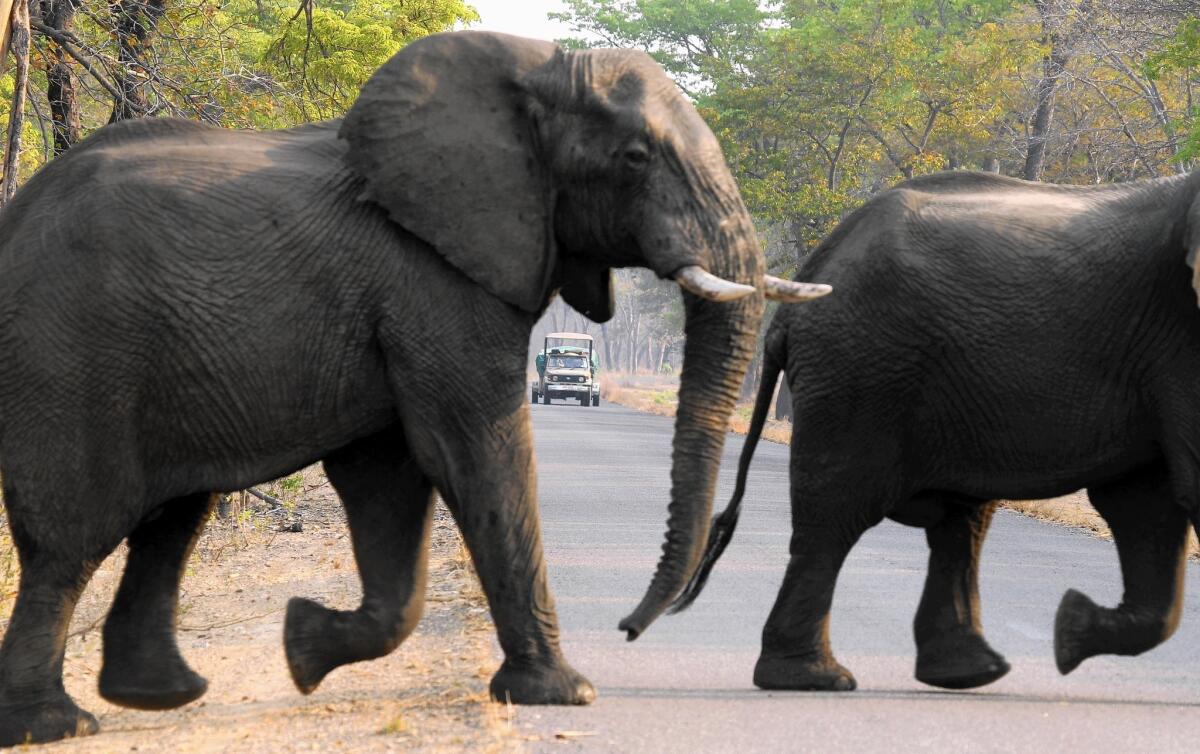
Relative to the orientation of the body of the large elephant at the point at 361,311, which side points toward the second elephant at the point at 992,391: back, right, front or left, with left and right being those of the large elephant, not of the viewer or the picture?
front

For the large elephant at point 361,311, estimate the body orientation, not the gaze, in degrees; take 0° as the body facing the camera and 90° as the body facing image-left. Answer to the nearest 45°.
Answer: approximately 270°

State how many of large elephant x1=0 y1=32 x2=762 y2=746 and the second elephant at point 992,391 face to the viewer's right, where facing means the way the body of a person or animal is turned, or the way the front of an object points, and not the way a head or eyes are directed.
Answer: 2

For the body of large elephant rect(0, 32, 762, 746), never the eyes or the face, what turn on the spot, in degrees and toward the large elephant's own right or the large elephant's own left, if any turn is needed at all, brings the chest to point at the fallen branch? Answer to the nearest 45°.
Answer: approximately 90° to the large elephant's own left

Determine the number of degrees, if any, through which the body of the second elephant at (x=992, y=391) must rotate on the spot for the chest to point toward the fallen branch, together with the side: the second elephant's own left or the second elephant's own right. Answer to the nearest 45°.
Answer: approximately 135° to the second elephant's own left

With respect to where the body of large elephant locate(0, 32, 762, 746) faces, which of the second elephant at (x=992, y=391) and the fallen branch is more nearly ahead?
the second elephant

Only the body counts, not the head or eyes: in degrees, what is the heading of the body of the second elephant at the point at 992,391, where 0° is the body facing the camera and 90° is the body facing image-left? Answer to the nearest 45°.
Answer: approximately 270°

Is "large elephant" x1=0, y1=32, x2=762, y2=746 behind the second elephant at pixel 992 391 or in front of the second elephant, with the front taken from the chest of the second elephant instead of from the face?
behind

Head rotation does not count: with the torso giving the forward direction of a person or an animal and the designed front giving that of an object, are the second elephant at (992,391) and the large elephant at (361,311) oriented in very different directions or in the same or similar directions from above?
same or similar directions
